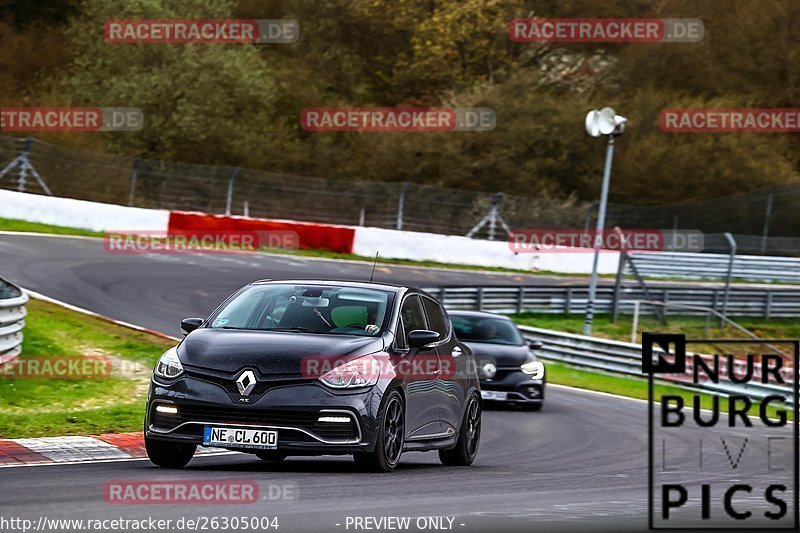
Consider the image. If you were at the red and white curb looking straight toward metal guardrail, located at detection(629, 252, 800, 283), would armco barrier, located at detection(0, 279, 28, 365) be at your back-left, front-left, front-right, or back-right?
front-left

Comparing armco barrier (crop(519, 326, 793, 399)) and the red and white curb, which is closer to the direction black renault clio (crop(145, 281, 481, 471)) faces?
the red and white curb

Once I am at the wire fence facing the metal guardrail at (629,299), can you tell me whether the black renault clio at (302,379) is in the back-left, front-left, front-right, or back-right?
front-right

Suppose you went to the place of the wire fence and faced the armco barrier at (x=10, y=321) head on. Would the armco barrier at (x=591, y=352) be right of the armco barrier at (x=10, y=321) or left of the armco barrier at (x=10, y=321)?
left

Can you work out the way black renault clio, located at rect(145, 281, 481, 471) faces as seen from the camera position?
facing the viewer and to the left of the viewer

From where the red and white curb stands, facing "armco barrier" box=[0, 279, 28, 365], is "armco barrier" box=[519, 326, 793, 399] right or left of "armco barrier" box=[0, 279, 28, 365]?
right

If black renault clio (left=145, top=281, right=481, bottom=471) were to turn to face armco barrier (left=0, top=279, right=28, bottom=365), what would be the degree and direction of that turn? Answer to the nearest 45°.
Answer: approximately 90° to its right

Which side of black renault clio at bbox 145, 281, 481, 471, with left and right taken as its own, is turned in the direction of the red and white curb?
right

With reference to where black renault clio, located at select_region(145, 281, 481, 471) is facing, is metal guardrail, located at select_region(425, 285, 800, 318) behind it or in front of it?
behind

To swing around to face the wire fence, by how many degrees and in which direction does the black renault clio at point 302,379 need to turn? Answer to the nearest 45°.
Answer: approximately 135° to its right

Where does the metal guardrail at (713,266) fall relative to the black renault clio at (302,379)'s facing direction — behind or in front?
behind
